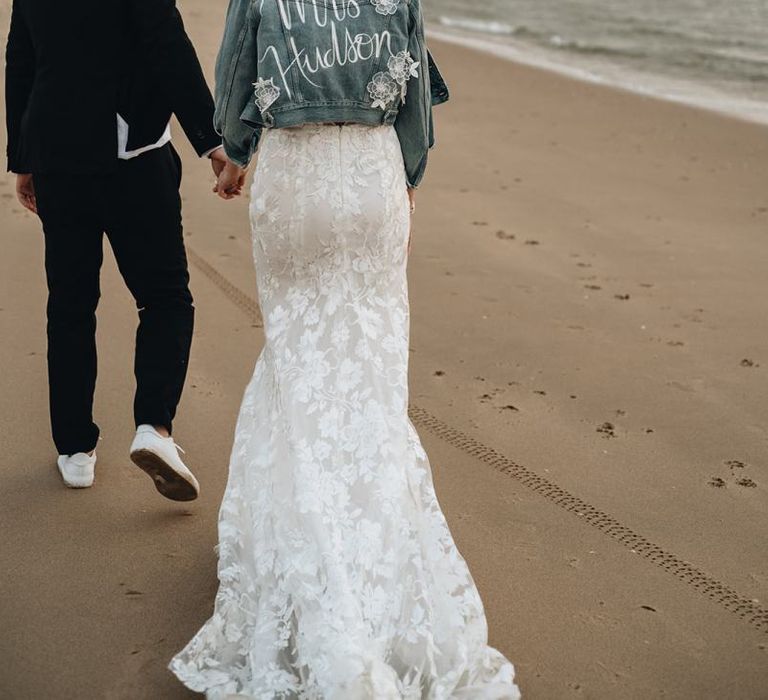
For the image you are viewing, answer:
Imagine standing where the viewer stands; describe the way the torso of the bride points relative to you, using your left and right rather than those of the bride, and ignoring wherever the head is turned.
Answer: facing away from the viewer

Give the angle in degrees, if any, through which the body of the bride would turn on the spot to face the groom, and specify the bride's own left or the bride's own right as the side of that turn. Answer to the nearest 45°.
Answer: approximately 45° to the bride's own left
